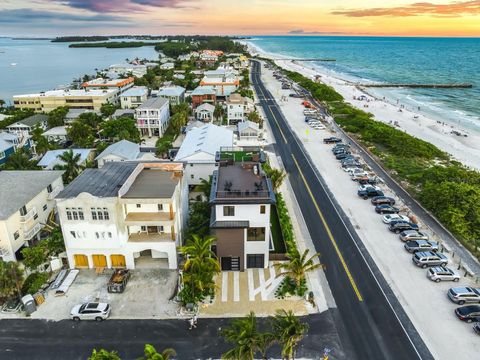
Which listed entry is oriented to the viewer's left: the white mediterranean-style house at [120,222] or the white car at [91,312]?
the white car

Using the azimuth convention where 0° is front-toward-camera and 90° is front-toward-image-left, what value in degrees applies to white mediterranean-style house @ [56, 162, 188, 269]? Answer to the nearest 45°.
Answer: approximately 0°

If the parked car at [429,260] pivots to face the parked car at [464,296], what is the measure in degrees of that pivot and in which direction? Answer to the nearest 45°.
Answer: approximately 45° to its right

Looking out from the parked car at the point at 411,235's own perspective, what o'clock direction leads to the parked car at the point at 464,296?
the parked car at the point at 464,296 is roughly at 2 o'clock from the parked car at the point at 411,235.

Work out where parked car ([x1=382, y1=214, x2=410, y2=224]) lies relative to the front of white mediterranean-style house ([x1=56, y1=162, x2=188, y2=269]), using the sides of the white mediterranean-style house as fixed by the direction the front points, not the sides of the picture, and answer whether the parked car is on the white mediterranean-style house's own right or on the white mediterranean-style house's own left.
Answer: on the white mediterranean-style house's own left

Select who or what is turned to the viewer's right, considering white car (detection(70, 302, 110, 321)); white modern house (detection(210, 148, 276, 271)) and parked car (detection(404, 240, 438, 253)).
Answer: the parked car

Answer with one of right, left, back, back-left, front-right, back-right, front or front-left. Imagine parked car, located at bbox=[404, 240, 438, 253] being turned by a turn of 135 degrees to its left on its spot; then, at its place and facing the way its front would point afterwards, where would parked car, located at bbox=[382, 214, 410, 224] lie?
front

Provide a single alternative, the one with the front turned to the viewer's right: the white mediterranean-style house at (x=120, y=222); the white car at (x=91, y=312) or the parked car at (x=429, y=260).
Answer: the parked car

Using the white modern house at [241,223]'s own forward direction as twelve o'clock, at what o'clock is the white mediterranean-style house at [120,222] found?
the white mediterranean-style house at [120,222] is roughly at 3 o'clock from the white modern house at [241,223].

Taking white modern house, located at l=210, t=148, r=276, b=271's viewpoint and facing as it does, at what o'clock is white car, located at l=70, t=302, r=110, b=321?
The white car is roughly at 2 o'clock from the white modern house.

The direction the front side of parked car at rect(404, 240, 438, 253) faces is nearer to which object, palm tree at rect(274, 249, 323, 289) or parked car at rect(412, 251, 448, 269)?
the parked car

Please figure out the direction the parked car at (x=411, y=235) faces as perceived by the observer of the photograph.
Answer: facing to the right of the viewer

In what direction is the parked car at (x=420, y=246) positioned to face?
to the viewer's right

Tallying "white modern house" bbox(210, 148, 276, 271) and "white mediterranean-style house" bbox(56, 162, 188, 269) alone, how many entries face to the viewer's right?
0

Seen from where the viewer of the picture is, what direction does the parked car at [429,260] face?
facing to the right of the viewer

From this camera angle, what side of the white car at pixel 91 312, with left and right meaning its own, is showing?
left
